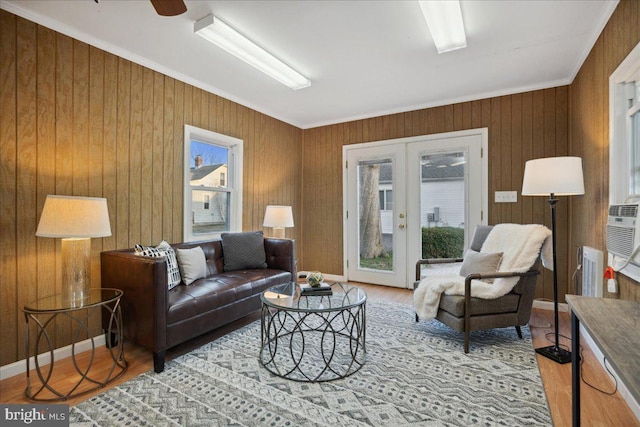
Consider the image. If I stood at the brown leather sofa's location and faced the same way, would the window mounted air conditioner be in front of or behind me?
in front

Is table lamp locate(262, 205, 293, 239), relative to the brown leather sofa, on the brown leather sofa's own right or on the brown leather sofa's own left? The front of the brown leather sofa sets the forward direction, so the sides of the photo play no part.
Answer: on the brown leather sofa's own left

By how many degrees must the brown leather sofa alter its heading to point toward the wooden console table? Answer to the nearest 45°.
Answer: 0° — it already faces it

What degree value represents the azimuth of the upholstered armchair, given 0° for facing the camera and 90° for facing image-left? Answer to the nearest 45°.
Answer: approximately 45°

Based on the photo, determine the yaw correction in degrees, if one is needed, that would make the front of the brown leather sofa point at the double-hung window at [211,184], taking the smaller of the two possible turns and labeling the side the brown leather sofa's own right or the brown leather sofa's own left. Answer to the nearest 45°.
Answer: approximately 135° to the brown leather sofa's own left

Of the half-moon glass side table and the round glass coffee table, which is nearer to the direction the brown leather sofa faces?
the round glass coffee table

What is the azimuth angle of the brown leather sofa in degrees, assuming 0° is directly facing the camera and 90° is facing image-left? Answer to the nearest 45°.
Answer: approximately 315°

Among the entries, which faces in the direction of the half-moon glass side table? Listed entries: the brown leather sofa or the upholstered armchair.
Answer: the upholstered armchair

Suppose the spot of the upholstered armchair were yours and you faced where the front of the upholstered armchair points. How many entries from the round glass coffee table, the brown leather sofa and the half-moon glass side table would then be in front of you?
3

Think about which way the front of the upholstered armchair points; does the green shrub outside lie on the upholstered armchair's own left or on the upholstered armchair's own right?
on the upholstered armchair's own right

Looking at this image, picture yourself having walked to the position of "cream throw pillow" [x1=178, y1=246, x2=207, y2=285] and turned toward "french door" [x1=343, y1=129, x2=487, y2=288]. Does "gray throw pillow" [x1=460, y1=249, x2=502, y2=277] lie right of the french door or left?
right

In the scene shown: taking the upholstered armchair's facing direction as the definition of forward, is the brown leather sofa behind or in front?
in front
